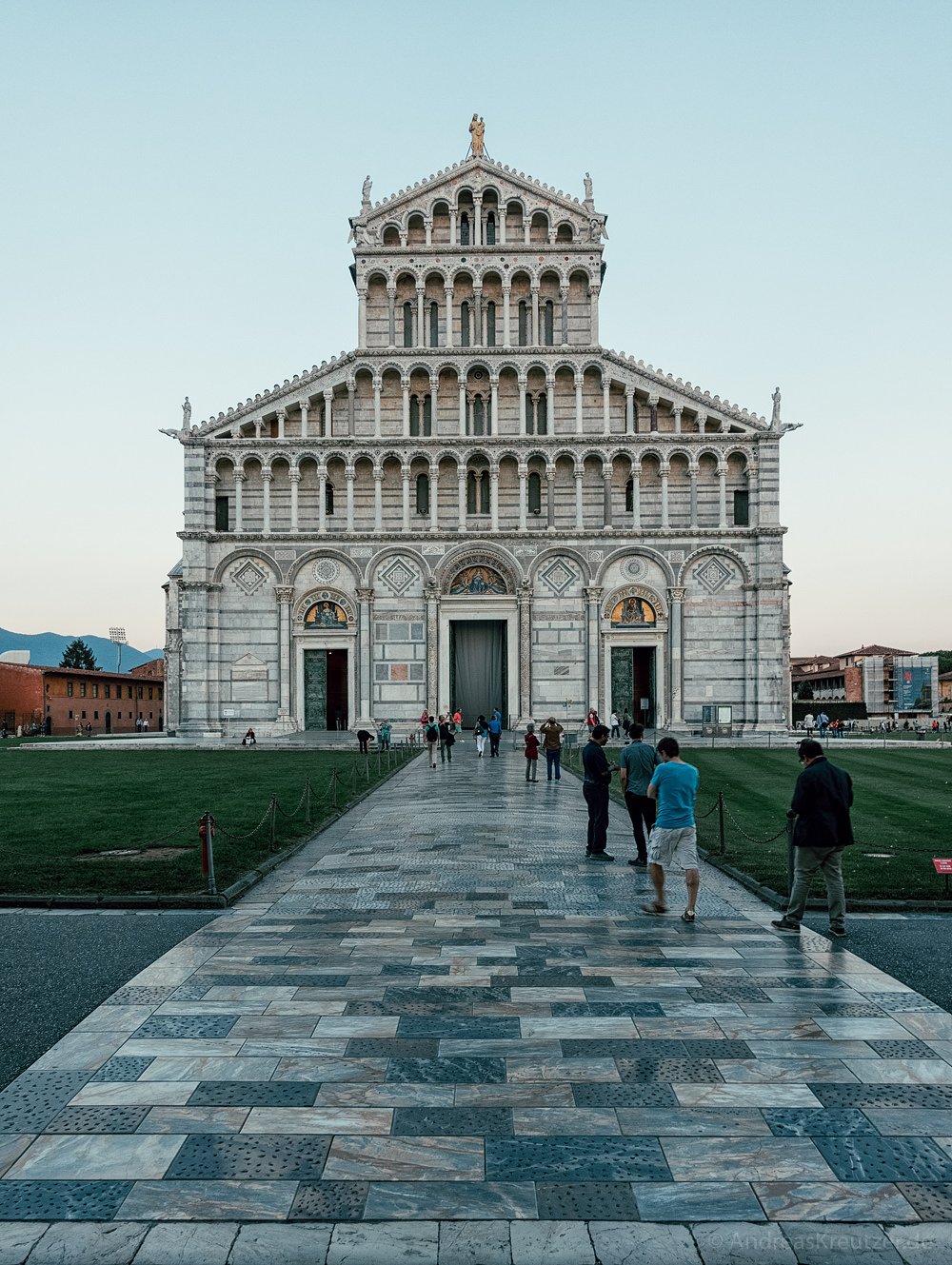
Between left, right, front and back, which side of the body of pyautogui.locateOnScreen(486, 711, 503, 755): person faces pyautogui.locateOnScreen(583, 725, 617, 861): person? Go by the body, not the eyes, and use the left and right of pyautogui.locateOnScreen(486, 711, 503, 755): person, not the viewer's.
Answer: back

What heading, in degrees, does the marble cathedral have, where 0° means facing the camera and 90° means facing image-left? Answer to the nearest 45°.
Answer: approximately 0°

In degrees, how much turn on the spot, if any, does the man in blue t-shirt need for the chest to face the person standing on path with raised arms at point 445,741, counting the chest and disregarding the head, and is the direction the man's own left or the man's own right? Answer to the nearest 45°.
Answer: approximately 45° to the man's own right

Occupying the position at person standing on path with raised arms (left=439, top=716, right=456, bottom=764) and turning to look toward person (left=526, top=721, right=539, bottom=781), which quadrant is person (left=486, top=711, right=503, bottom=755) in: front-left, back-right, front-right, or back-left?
back-left

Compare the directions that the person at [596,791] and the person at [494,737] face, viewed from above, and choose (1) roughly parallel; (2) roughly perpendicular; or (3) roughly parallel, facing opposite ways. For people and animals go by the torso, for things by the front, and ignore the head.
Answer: roughly perpendicular

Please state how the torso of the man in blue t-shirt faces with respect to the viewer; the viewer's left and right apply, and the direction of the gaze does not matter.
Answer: facing away from the viewer and to the left of the viewer

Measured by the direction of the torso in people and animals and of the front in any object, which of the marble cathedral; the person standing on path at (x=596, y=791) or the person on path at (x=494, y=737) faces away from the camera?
the person on path at (x=494, y=737)

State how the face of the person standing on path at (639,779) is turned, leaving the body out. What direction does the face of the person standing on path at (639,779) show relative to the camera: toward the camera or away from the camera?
away from the camera

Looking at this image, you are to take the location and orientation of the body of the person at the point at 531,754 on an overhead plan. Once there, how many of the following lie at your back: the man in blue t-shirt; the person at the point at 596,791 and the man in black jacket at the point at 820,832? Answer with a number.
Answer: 3

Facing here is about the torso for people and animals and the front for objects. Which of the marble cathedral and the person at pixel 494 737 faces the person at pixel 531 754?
the marble cathedral
